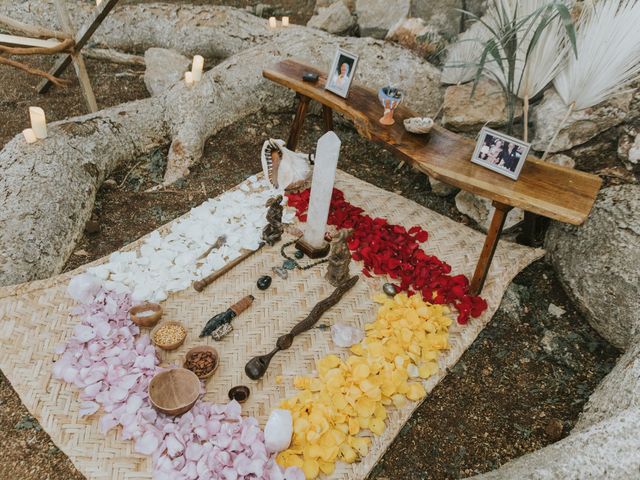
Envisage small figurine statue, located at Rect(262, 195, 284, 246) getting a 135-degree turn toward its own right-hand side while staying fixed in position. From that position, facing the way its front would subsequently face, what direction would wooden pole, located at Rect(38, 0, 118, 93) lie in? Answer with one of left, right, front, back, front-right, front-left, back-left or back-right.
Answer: front-left

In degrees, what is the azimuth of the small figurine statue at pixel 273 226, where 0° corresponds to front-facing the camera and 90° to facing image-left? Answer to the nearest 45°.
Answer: approximately 45°

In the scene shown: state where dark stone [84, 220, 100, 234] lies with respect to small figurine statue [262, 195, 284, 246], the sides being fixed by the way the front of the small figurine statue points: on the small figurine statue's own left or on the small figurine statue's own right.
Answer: on the small figurine statue's own right

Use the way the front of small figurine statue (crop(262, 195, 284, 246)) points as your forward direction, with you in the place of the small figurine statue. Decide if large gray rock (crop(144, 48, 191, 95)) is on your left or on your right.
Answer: on your right

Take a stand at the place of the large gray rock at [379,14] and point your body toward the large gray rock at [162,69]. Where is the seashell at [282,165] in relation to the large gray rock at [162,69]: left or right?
left

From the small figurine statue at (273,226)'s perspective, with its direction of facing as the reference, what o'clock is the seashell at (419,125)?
The seashell is roughly at 7 o'clock from the small figurine statue.

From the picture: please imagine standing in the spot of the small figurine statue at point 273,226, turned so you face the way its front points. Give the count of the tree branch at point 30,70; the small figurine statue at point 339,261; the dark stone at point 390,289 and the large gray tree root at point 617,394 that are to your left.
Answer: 3

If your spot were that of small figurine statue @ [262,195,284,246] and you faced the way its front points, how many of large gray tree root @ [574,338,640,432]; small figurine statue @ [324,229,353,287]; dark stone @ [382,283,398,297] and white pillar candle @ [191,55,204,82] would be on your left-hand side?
3

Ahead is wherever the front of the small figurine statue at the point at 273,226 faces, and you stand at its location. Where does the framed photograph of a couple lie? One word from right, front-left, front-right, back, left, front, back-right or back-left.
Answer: back-left

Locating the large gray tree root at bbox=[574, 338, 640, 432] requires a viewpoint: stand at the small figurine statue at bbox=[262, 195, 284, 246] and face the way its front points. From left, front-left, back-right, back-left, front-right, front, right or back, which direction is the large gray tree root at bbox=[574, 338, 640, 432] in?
left

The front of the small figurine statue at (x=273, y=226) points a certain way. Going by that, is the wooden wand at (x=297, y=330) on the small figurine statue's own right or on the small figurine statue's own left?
on the small figurine statue's own left
